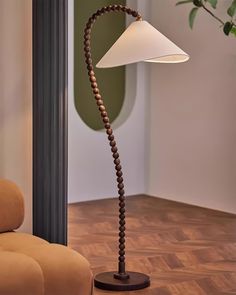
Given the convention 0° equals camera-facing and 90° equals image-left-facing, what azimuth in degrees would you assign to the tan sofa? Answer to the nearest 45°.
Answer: approximately 315°

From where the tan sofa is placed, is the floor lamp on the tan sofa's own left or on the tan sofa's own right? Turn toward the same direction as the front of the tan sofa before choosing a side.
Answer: on the tan sofa's own left
